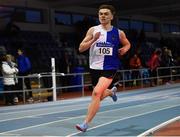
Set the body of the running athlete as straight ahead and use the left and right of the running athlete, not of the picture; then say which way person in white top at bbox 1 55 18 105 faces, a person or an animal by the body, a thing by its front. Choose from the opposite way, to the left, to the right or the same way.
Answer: to the left

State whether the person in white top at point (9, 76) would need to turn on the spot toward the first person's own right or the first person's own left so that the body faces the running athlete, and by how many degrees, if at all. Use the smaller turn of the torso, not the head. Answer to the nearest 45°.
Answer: approximately 45° to the first person's own right

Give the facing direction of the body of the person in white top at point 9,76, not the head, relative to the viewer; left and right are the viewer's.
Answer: facing the viewer and to the right of the viewer

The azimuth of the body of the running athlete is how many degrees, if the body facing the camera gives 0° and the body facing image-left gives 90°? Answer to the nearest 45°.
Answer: approximately 45°

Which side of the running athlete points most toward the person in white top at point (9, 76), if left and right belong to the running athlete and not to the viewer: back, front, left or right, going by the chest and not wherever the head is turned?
right

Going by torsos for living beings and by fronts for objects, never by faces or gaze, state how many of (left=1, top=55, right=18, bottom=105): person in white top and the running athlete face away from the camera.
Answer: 0
